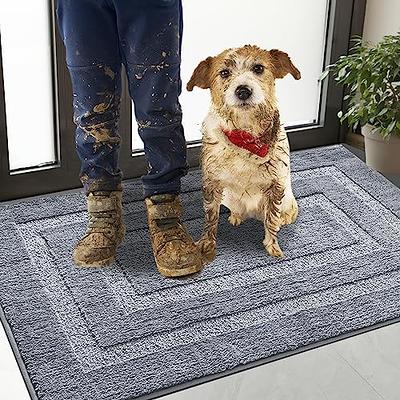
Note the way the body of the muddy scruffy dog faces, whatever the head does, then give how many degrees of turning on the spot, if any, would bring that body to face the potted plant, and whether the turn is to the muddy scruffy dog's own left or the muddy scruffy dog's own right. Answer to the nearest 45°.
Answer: approximately 135° to the muddy scruffy dog's own left

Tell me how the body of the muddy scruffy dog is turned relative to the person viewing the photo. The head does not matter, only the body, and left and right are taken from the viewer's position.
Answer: facing the viewer
